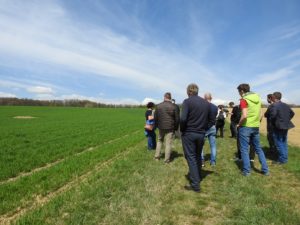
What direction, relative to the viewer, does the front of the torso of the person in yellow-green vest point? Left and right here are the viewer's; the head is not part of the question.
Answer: facing away from the viewer and to the left of the viewer

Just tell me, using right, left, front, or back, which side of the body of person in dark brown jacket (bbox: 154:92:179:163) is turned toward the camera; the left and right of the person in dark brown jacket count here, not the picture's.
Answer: back

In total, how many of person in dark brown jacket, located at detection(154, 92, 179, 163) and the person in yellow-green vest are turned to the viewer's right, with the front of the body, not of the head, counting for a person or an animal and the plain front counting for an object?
0

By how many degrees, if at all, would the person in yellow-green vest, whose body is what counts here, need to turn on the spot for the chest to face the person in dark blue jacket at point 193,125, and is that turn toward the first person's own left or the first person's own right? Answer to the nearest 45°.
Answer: approximately 90° to the first person's own left

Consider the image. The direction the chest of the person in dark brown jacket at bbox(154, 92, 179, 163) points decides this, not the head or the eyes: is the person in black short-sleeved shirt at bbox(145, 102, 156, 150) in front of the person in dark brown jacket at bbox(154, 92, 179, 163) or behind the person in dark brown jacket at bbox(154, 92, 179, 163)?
in front

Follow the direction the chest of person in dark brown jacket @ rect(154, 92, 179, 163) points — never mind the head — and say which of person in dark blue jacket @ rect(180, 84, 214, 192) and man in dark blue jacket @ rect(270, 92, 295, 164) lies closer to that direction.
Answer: the man in dark blue jacket

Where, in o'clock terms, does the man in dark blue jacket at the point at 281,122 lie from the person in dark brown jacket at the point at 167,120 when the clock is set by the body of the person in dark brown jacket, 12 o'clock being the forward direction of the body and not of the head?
The man in dark blue jacket is roughly at 3 o'clock from the person in dark brown jacket.
